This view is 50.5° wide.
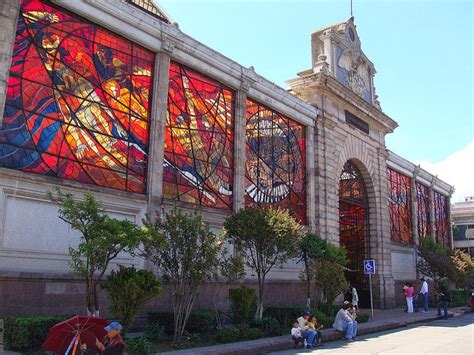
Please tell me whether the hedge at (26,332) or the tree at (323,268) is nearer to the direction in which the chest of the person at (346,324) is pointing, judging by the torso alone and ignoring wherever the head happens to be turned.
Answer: the hedge

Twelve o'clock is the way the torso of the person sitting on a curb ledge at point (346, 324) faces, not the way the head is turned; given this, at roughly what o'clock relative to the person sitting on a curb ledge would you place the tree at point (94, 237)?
The tree is roughly at 3 o'clock from the person sitting on a curb ledge.

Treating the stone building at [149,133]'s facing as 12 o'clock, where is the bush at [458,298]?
The bush is roughly at 9 o'clock from the stone building.

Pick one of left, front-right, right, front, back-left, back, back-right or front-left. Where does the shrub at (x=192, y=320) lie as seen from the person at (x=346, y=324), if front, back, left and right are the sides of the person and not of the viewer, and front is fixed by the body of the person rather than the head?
right

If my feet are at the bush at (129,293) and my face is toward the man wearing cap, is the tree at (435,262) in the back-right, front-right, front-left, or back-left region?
back-left

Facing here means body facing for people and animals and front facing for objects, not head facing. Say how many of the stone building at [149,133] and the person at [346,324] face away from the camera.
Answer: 0

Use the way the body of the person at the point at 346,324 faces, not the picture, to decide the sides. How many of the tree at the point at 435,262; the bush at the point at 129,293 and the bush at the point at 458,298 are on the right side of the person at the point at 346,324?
1
